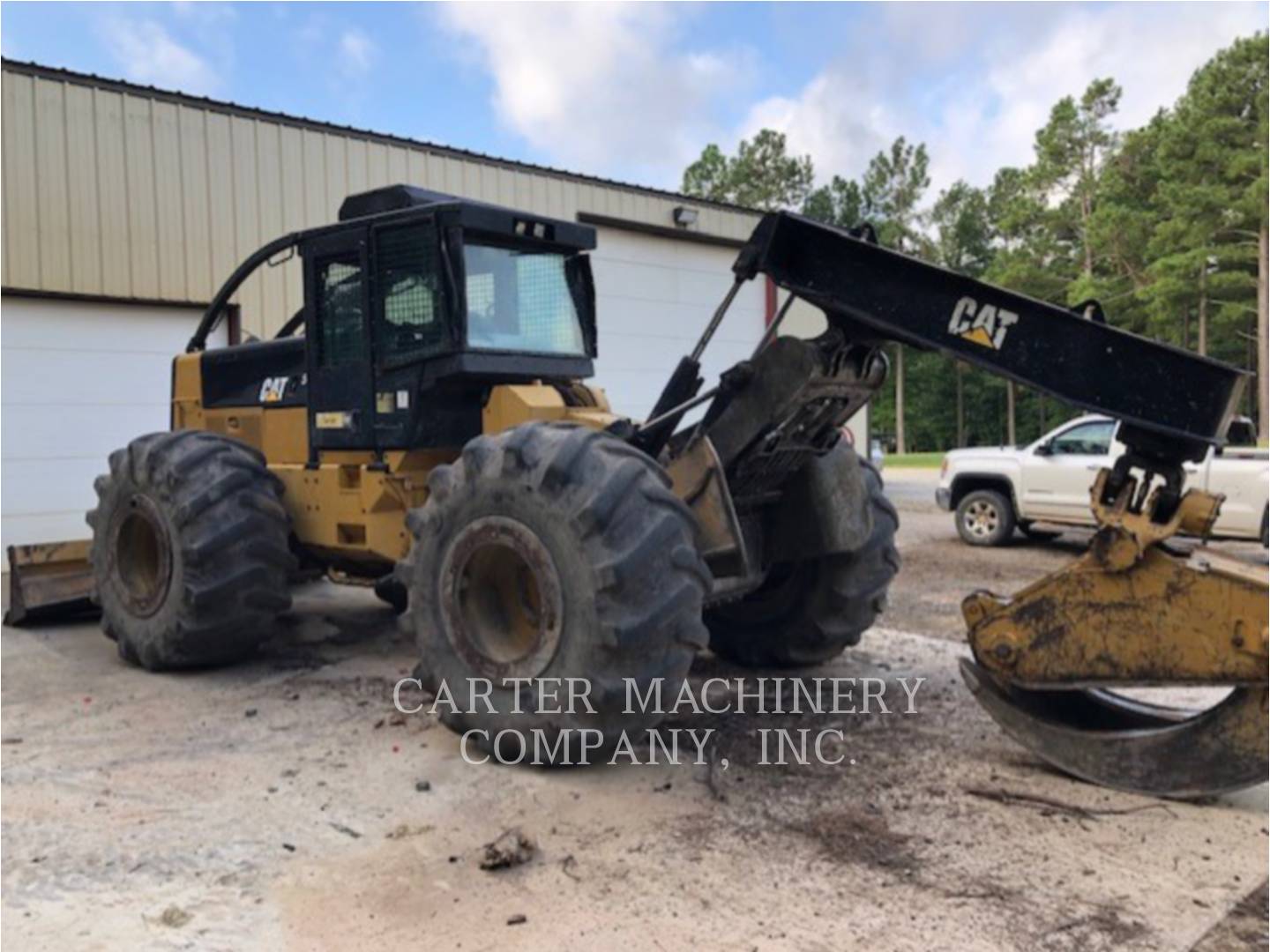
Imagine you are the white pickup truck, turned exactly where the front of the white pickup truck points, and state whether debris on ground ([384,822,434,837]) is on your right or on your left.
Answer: on your left

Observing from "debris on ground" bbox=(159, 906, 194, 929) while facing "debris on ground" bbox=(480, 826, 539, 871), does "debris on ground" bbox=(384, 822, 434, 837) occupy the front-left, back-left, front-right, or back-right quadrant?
front-left

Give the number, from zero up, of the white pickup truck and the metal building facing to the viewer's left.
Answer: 1

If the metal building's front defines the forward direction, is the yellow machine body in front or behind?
in front

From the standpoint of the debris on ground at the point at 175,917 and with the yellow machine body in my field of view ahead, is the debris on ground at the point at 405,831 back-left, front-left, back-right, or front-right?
front-right

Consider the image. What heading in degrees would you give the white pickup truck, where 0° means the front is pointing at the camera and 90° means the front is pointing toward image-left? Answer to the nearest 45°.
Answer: approximately 90°

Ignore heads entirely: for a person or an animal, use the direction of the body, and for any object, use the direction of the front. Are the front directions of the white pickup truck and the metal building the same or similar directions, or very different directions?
very different directions

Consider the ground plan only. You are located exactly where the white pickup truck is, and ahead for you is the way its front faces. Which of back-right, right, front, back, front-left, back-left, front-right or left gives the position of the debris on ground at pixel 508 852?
left

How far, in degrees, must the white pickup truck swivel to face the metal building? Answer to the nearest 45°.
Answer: approximately 45° to its left

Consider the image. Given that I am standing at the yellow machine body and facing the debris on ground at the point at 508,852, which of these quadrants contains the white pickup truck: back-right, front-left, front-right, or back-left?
back-left

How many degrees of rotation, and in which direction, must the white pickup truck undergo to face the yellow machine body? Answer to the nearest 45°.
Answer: approximately 45° to its left

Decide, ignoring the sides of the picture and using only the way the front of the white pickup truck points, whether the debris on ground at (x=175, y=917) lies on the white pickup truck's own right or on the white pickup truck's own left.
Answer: on the white pickup truck's own left

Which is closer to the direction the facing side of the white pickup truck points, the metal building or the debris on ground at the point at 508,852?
the metal building

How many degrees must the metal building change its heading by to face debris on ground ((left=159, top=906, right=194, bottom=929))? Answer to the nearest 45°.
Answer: approximately 45° to its right
